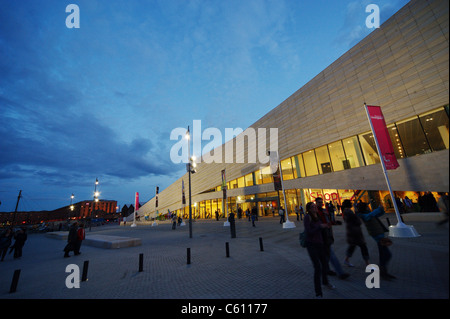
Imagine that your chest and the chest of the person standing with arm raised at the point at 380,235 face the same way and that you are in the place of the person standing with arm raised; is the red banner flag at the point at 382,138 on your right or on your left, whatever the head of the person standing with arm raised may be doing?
on your left

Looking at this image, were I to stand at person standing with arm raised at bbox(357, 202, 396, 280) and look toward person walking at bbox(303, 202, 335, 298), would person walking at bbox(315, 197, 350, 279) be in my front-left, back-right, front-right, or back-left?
front-right

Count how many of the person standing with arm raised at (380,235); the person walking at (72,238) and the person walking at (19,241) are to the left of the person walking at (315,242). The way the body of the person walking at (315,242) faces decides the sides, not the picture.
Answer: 1

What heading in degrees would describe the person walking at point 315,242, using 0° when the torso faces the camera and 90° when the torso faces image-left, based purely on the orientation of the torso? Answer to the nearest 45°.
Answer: approximately 315°

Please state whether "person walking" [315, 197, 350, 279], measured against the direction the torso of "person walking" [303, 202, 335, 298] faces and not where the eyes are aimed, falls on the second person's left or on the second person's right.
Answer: on the second person's left

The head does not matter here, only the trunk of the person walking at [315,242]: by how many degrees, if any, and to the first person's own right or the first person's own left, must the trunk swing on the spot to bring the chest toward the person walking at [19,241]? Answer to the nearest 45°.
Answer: approximately 135° to the first person's own right

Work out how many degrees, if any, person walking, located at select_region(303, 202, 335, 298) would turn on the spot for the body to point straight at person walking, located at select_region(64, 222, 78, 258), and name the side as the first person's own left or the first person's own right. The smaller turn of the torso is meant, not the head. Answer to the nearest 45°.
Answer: approximately 135° to the first person's own right

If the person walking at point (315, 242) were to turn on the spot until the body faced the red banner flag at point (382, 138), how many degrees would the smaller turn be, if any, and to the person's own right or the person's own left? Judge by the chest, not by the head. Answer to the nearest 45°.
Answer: approximately 90° to the person's own left

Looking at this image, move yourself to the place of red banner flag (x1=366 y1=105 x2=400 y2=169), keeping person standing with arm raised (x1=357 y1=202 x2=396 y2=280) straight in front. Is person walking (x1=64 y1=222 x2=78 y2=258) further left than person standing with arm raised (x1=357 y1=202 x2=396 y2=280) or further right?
right
